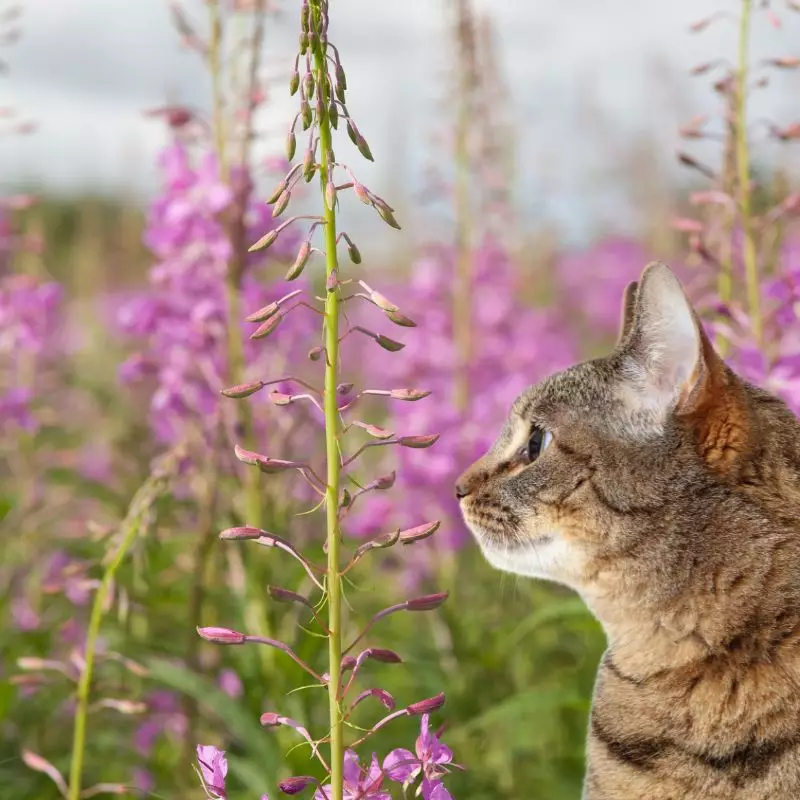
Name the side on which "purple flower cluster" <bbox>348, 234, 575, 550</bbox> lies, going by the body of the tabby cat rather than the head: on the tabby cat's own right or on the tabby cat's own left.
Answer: on the tabby cat's own right

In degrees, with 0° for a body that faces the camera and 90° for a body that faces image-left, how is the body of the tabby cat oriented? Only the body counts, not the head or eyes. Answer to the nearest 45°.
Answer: approximately 90°

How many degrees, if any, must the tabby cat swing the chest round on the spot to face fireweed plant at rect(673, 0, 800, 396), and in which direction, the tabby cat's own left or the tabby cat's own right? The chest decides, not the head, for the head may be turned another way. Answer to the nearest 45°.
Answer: approximately 90° to the tabby cat's own right

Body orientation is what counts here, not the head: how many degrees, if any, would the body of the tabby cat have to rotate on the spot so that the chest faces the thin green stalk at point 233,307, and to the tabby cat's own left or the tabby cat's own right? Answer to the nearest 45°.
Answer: approximately 45° to the tabby cat's own right

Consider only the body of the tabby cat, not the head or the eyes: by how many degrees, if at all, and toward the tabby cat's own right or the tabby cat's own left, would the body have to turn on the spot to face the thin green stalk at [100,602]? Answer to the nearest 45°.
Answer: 0° — it already faces it

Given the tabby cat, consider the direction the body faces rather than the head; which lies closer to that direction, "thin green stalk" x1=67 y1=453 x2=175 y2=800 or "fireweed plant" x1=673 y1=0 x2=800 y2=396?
the thin green stalk

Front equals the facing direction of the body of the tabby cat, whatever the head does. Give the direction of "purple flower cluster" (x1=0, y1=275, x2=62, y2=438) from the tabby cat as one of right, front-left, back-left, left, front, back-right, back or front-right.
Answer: front-right
